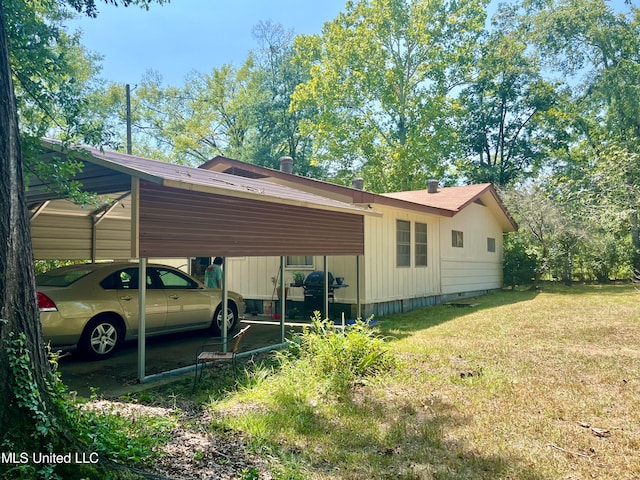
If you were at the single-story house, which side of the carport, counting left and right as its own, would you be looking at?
back

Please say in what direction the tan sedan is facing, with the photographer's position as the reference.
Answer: facing away from the viewer and to the right of the viewer

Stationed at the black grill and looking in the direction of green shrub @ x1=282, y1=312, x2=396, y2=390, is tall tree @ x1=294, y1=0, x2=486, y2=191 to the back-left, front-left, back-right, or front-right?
back-left

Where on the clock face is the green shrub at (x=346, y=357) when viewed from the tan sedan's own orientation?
The green shrub is roughly at 3 o'clock from the tan sedan.

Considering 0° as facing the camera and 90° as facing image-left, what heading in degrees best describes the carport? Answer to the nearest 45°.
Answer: approximately 45°

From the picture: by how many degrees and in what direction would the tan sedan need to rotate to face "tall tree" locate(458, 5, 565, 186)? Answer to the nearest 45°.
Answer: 0° — it already faces it
